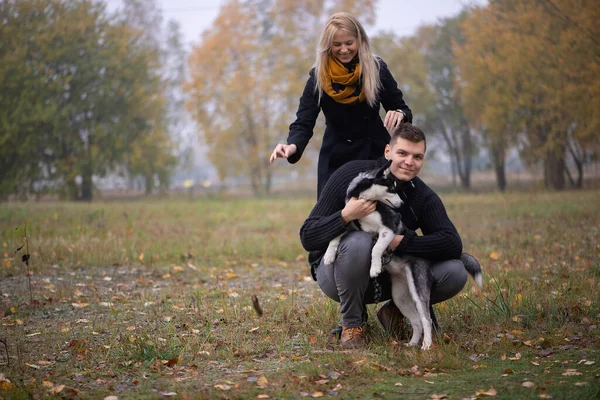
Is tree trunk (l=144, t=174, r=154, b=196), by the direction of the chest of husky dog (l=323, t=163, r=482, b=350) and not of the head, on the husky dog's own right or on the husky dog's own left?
on the husky dog's own right

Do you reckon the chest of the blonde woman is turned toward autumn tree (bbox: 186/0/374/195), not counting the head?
no

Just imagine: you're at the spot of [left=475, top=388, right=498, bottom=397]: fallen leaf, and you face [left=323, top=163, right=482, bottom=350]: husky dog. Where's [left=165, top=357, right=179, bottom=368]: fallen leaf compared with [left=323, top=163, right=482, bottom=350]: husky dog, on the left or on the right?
left

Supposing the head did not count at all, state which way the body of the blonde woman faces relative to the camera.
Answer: toward the camera

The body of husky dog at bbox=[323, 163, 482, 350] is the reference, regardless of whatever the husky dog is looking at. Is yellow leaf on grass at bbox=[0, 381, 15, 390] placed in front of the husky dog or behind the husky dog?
in front

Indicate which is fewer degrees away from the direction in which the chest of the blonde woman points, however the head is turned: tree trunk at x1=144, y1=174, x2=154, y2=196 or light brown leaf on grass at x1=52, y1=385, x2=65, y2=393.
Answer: the light brown leaf on grass

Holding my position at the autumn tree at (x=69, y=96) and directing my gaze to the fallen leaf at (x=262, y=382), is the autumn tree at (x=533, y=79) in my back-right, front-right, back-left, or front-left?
front-left

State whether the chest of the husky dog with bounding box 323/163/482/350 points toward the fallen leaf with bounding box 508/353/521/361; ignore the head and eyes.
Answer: no

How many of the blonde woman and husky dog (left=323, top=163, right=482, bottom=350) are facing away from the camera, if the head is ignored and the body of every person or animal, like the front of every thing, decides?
0

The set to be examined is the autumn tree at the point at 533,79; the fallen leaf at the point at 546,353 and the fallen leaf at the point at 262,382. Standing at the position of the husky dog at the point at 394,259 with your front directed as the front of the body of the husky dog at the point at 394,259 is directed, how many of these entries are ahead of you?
1

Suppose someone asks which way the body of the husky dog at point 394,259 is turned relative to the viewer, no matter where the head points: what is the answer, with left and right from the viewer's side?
facing the viewer and to the left of the viewer

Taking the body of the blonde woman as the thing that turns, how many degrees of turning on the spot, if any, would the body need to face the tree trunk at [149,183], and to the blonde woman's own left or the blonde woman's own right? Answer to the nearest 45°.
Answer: approximately 180°

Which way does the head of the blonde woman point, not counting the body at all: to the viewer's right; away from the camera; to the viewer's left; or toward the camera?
toward the camera

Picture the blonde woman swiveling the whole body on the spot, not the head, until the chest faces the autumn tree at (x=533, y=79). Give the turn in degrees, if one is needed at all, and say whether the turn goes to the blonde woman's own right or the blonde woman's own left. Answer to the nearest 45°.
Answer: approximately 180°
